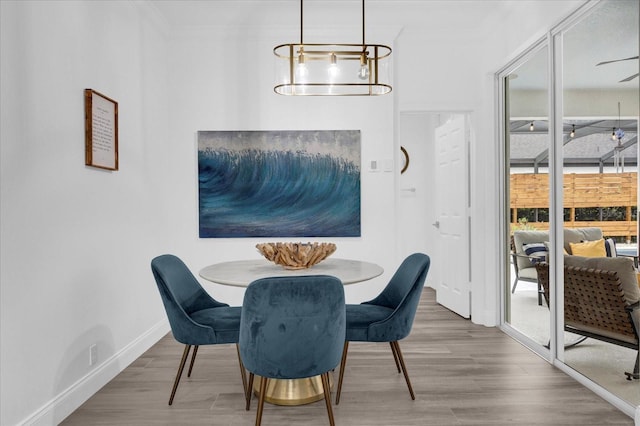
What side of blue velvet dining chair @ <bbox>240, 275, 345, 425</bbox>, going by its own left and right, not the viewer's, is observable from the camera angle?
back

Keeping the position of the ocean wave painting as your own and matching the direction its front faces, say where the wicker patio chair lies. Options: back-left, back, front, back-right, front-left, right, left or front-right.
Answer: front-left

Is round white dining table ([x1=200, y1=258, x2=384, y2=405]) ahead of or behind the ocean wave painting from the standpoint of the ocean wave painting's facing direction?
ahead

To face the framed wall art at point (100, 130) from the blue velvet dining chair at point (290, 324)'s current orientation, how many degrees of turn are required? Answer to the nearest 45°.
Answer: approximately 45° to its left

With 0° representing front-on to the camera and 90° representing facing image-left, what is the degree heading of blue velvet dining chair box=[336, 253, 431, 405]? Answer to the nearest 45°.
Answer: approximately 90°

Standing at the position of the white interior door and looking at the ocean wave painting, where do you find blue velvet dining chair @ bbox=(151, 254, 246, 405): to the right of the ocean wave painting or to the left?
left

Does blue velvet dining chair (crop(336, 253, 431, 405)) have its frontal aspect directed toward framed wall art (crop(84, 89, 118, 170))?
yes

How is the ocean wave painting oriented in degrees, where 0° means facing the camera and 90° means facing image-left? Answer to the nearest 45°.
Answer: approximately 0°

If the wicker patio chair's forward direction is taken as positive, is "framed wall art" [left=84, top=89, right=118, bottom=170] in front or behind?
behind

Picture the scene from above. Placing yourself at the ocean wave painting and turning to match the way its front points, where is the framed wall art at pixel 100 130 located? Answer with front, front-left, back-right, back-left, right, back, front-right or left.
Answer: front-right

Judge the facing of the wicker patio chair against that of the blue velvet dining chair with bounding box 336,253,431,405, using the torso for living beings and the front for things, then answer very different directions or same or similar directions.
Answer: very different directions

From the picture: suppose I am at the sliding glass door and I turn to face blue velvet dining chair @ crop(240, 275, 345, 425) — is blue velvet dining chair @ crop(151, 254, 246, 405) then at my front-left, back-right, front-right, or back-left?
front-right

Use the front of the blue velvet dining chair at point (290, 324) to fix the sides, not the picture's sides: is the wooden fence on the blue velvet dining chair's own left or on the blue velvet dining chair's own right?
on the blue velvet dining chair's own right

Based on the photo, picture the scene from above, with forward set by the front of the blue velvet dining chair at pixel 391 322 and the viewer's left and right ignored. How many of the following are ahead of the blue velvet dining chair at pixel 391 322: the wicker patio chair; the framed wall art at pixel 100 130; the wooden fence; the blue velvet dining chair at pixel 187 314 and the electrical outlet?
3

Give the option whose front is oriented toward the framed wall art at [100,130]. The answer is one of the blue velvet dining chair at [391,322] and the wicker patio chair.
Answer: the blue velvet dining chair

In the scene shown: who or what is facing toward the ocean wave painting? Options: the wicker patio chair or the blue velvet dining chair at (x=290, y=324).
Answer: the blue velvet dining chair

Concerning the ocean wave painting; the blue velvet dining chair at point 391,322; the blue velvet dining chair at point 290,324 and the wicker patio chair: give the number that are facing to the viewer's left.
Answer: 1
